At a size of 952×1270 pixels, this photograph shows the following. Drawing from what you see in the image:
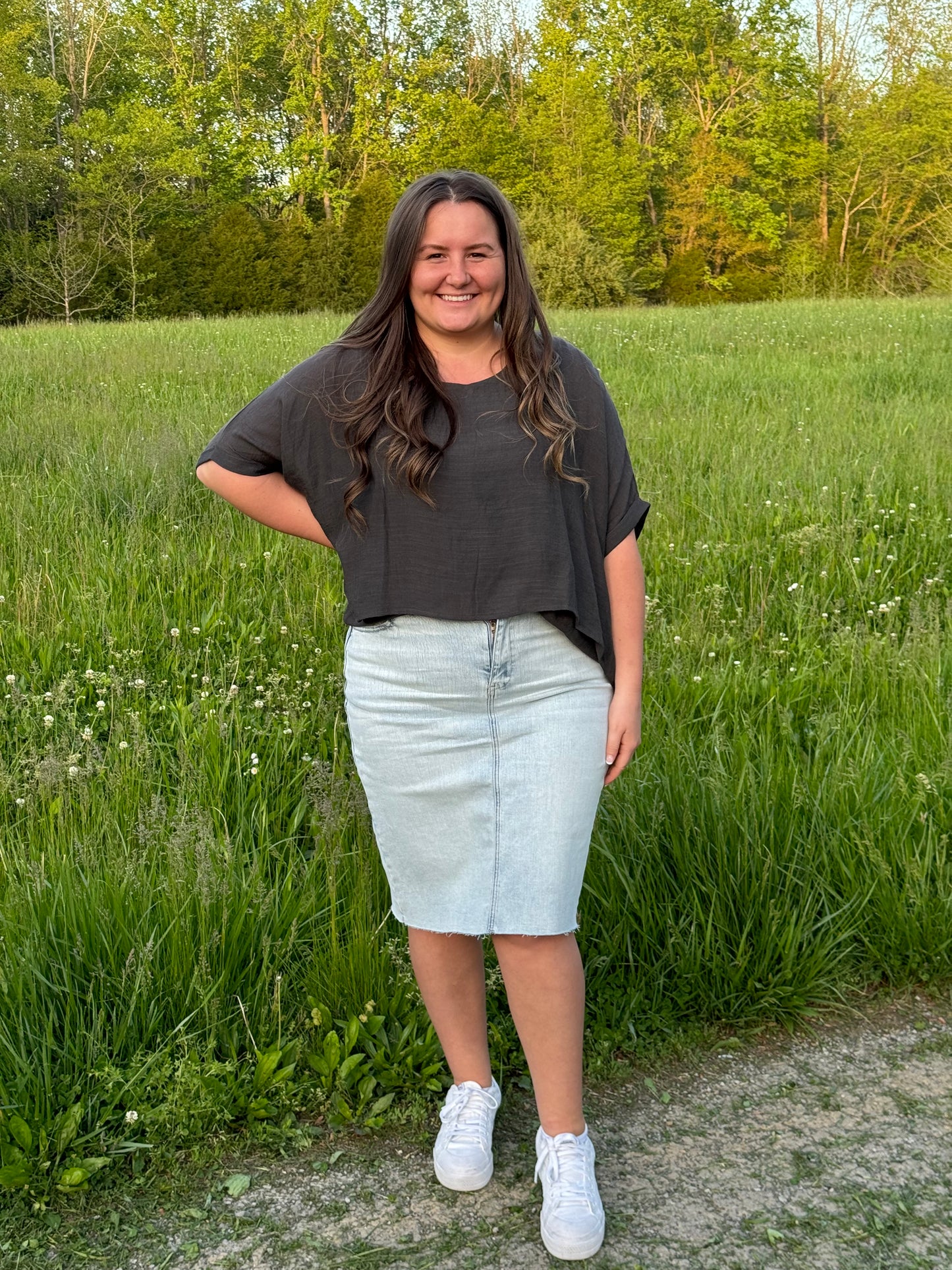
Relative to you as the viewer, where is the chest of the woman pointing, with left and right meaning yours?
facing the viewer
